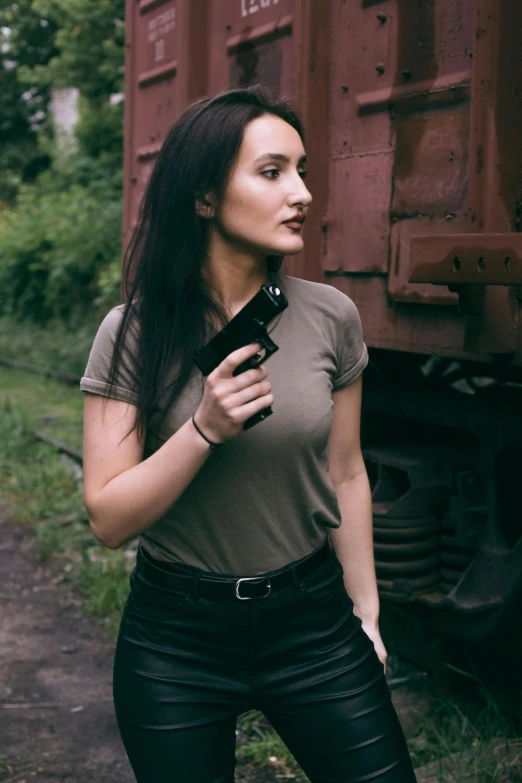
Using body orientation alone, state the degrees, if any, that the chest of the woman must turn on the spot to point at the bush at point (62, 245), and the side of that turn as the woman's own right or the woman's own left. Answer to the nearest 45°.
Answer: approximately 180°

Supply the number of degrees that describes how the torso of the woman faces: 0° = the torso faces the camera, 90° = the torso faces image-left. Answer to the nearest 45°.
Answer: approximately 0°

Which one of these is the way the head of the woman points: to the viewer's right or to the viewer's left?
to the viewer's right

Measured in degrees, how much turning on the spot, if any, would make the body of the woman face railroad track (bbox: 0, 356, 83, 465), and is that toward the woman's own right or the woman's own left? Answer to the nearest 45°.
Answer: approximately 180°

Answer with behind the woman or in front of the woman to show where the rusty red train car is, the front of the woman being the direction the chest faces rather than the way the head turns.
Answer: behind

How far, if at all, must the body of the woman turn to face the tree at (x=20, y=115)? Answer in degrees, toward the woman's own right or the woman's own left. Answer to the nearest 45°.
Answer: approximately 180°
